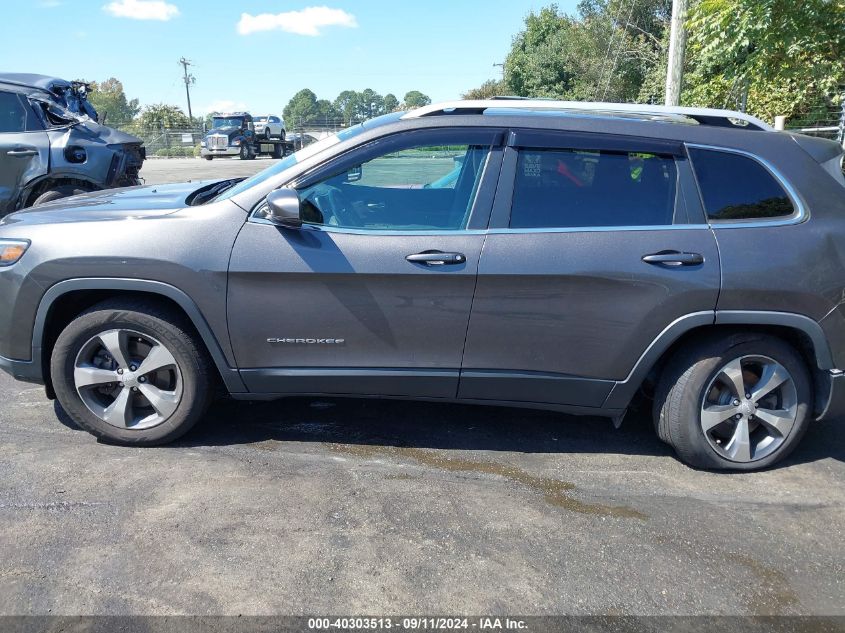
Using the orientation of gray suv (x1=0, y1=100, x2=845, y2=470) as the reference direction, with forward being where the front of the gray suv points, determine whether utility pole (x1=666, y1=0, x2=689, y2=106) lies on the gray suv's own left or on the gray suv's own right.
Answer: on the gray suv's own right

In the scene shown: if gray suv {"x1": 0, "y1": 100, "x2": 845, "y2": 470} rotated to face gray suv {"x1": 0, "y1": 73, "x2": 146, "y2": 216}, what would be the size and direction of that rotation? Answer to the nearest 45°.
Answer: approximately 45° to its right

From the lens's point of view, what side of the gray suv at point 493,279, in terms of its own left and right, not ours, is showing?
left
